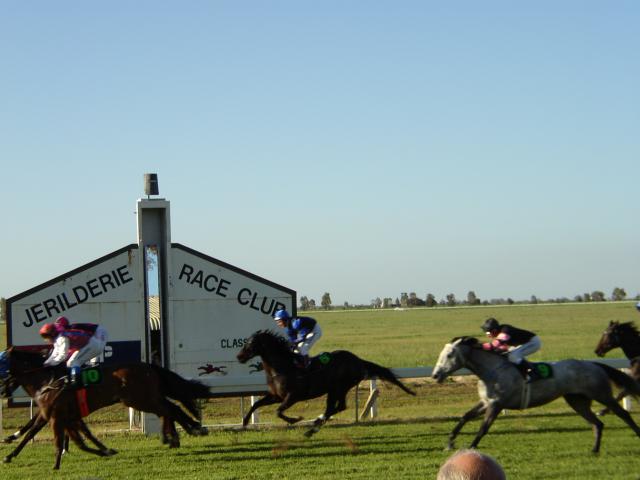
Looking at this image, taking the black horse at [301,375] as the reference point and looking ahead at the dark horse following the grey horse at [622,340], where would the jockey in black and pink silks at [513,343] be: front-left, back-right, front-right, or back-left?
front-right

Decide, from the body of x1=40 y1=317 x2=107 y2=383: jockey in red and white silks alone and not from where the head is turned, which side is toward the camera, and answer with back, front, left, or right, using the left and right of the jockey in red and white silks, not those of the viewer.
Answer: left

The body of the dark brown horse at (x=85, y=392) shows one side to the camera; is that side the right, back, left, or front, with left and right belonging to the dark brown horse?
left

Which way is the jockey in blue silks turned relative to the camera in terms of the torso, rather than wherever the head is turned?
to the viewer's left

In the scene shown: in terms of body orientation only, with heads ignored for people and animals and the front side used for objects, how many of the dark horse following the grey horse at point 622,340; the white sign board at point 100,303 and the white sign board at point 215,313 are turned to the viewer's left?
1

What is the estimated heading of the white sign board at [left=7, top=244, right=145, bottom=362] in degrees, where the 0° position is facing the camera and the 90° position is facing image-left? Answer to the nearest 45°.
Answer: approximately 0°

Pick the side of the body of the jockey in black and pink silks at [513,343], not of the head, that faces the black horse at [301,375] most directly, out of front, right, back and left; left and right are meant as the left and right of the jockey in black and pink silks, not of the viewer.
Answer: front

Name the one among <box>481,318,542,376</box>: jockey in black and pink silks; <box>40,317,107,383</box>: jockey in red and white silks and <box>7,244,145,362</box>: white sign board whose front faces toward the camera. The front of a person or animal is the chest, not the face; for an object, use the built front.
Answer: the white sign board

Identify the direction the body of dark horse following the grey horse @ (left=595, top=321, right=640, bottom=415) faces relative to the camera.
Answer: to the viewer's left

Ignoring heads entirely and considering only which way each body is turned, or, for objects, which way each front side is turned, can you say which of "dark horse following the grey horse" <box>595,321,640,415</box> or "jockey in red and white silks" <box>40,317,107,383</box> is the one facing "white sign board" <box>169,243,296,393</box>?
the dark horse following the grey horse

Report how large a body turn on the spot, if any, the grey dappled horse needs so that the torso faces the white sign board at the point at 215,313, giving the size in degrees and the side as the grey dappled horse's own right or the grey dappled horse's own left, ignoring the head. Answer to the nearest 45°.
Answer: approximately 45° to the grey dappled horse's own right

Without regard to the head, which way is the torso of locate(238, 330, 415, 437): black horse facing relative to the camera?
to the viewer's left

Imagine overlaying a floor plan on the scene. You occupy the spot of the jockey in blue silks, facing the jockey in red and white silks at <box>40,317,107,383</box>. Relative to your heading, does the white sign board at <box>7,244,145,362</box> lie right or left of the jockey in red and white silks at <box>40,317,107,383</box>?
right

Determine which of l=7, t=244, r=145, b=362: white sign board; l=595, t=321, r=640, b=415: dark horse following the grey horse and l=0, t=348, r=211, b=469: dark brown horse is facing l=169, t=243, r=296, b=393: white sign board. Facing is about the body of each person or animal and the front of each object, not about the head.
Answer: the dark horse following the grey horse

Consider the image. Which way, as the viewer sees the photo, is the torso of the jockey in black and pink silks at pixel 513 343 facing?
to the viewer's left

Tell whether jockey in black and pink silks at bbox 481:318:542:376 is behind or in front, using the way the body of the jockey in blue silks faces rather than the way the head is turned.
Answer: behind

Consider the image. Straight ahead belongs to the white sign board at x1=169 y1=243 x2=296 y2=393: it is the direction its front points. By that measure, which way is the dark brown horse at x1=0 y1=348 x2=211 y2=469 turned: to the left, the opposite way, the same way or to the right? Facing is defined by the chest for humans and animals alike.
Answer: to the right

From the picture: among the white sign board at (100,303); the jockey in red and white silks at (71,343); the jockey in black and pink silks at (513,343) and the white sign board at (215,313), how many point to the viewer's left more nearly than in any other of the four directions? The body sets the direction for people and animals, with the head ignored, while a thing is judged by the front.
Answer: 2
